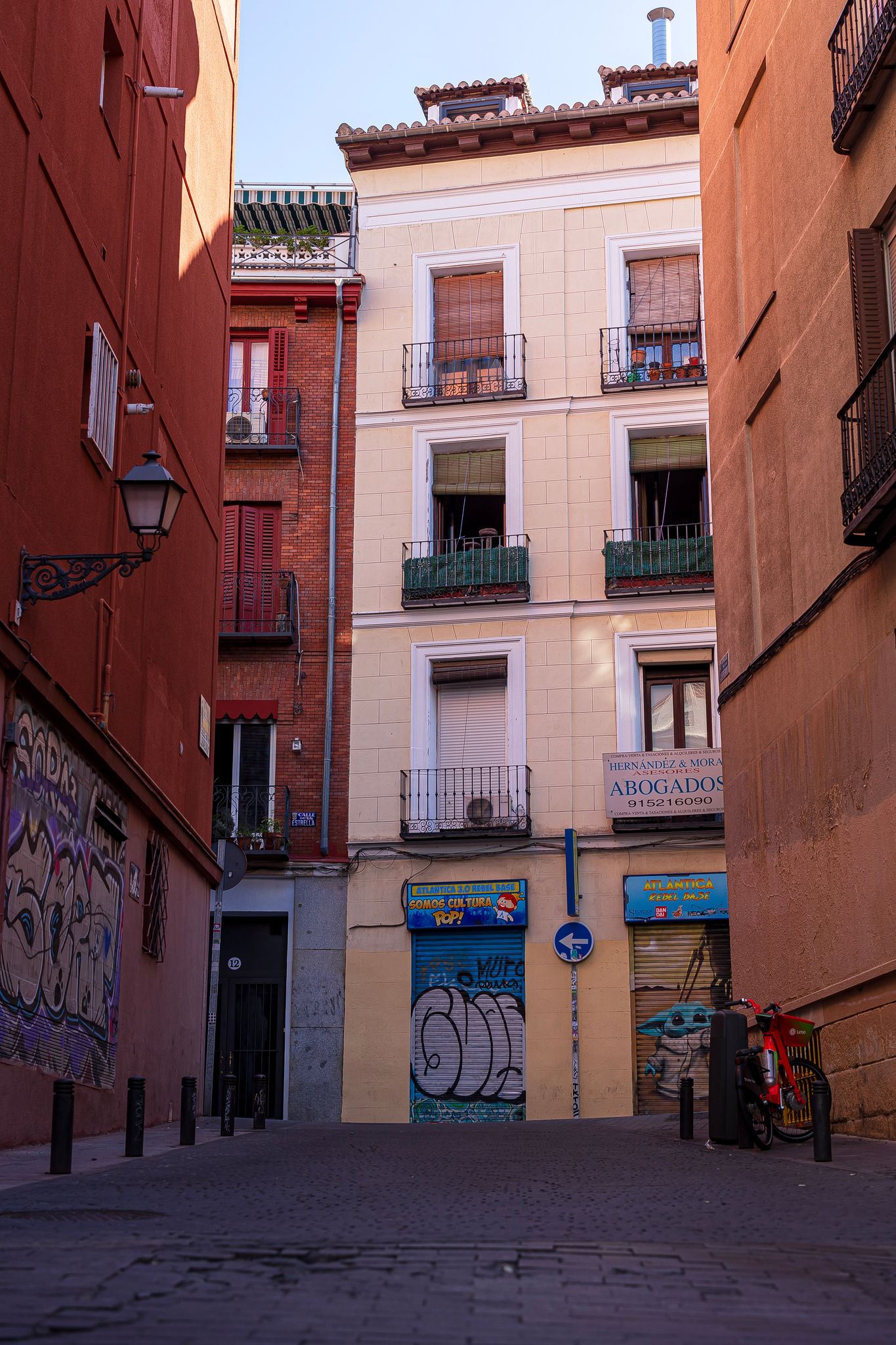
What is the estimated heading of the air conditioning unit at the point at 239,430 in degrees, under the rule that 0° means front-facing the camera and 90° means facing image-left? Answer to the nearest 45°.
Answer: approximately 0°

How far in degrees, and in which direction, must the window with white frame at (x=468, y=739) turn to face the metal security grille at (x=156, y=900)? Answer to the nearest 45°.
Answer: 0° — it already faces it

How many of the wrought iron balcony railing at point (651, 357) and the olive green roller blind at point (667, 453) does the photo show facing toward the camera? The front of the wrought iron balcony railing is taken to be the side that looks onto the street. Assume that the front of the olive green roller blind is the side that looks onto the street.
2

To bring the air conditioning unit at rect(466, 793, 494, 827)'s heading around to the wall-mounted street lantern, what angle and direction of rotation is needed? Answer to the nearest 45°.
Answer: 0° — it already faces it
